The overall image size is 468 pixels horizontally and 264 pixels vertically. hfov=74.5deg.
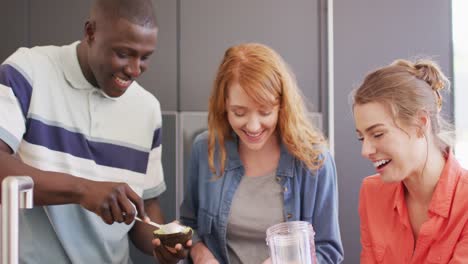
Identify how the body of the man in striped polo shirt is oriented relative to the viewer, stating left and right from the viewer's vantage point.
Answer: facing the viewer and to the right of the viewer

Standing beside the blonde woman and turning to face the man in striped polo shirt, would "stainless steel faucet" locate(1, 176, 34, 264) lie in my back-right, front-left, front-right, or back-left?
front-left

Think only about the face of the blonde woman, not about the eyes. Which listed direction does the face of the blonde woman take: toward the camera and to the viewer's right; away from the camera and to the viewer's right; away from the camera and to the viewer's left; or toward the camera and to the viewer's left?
toward the camera and to the viewer's left

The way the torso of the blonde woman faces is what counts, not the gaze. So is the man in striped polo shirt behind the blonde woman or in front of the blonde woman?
in front

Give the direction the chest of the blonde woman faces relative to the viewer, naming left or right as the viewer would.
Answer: facing the viewer and to the left of the viewer

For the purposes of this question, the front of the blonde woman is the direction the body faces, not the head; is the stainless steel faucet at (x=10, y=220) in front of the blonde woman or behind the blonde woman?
in front

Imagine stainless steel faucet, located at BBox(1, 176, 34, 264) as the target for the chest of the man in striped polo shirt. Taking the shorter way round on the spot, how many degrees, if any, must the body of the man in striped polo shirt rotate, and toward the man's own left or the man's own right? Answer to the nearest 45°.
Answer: approximately 45° to the man's own right

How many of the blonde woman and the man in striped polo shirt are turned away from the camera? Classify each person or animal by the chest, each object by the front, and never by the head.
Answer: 0

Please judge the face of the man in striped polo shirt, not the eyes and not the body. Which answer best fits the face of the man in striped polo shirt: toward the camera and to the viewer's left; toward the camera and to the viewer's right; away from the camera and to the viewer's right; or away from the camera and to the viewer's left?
toward the camera and to the viewer's right
